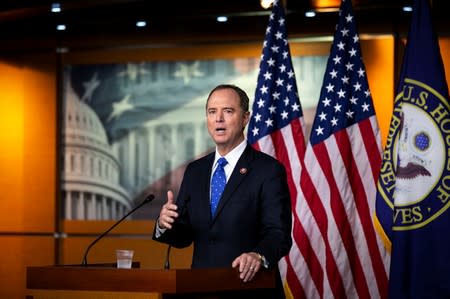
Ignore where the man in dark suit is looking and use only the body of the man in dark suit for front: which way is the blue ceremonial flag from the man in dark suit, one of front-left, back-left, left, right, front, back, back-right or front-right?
back

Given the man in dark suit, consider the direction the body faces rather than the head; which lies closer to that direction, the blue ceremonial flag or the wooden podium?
the wooden podium

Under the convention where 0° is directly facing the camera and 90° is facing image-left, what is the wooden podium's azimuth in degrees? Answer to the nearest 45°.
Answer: approximately 45°

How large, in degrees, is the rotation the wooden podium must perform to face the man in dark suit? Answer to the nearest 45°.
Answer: approximately 180°

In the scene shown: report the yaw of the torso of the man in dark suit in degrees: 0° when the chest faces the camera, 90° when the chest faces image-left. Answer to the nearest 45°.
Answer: approximately 45°
